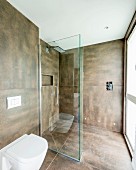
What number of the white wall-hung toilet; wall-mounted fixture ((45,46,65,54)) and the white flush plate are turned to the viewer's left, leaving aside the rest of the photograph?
0

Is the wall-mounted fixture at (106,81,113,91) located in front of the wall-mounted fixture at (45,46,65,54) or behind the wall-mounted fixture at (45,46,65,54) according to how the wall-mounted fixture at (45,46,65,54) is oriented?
in front

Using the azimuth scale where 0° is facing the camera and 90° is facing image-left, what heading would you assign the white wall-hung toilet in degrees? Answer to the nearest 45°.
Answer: approximately 315°

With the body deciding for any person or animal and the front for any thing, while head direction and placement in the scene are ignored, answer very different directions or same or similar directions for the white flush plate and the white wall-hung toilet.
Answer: same or similar directions

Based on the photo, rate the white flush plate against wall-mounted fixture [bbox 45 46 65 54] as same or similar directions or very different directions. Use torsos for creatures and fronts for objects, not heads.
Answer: same or similar directions

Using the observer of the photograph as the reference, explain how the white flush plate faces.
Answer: facing the viewer and to the right of the viewer

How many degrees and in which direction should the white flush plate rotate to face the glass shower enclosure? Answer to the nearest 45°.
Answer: approximately 90° to its left
